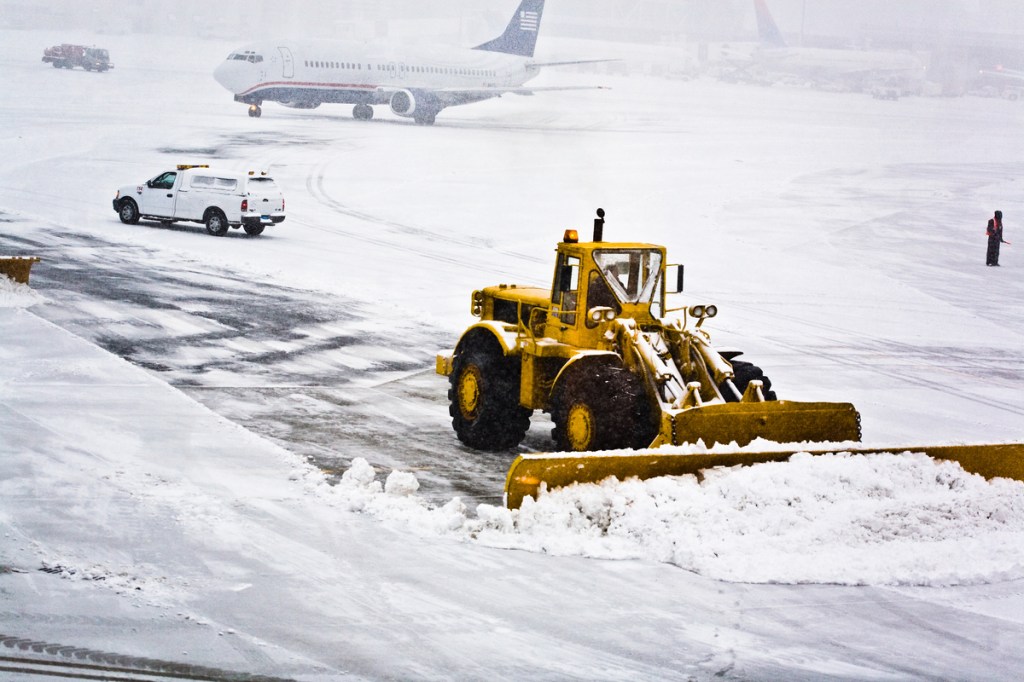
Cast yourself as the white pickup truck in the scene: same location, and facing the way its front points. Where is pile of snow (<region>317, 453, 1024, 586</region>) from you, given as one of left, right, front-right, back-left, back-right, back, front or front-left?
back-left

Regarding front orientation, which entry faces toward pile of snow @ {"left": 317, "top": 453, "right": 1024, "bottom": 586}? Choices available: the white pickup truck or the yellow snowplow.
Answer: the yellow snowplow

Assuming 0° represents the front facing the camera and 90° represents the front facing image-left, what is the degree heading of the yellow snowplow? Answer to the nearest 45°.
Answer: approximately 315°

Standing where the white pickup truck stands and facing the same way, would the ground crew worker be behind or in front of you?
behind

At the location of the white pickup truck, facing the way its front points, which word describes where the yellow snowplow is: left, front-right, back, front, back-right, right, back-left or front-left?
back-left

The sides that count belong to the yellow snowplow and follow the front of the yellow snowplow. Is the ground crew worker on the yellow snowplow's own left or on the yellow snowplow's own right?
on the yellow snowplow's own left

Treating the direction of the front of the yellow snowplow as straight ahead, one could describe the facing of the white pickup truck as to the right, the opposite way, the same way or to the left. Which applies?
the opposite way

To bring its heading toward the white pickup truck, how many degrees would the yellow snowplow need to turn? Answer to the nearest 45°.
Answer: approximately 180°

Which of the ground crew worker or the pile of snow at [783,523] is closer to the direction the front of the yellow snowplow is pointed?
the pile of snow

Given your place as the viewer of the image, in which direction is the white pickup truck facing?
facing away from the viewer and to the left of the viewer

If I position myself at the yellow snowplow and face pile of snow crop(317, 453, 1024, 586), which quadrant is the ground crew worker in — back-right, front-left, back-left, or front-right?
back-left
